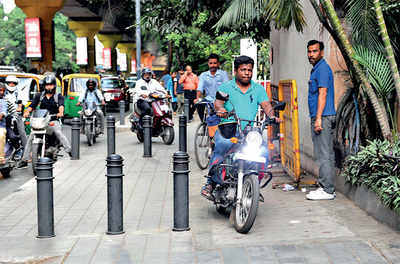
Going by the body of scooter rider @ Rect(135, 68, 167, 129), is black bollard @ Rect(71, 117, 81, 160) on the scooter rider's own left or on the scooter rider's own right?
on the scooter rider's own right

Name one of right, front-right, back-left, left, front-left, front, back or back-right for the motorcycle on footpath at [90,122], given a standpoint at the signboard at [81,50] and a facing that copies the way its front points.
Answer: front

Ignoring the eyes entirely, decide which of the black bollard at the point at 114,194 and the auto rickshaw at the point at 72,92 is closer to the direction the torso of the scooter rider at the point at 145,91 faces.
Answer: the black bollard

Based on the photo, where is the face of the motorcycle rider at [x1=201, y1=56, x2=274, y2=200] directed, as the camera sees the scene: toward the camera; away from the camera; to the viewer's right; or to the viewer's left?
toward the camera

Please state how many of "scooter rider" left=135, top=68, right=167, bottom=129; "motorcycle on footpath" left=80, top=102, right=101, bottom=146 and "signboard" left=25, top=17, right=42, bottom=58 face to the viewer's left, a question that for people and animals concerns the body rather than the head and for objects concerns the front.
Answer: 0

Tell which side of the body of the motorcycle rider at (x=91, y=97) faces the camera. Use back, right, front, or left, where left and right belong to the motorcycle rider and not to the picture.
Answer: front

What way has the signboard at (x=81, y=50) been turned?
toward the camera

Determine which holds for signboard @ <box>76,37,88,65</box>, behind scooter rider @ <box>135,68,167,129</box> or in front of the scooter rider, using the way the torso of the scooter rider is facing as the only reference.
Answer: behind

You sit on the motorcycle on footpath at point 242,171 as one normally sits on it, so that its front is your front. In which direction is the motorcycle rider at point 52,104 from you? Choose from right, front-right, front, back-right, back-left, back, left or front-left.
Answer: back

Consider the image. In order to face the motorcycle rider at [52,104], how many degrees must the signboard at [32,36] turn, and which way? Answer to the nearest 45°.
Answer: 0° — it already faces them

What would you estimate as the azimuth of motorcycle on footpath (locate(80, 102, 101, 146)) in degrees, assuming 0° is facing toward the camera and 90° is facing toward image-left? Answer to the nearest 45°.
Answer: approximately 0°

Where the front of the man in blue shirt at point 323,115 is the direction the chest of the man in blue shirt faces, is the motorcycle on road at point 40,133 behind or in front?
in front

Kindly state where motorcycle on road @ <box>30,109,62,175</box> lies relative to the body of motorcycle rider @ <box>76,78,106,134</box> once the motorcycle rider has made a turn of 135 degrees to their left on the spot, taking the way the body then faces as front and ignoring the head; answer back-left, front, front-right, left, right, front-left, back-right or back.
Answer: back-right

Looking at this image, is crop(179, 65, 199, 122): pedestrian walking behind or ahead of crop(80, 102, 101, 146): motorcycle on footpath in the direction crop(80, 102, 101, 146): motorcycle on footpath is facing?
behind
